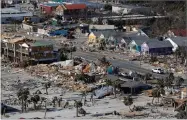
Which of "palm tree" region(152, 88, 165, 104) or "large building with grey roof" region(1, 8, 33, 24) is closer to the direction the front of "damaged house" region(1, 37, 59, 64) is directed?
the palm tree

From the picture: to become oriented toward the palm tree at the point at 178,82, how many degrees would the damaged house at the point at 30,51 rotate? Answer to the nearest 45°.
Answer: approximately 90° to its left

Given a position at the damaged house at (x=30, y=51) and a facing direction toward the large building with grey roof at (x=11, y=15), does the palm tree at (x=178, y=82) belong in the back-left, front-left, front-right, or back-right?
back-right

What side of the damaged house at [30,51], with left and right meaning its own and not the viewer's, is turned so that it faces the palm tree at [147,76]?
left

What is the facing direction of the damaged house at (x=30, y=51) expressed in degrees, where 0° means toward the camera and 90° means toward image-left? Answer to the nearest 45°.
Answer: approximately 45°

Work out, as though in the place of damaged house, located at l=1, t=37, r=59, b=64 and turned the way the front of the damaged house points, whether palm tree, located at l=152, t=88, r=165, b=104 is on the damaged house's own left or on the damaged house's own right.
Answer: on the damaged house's own left

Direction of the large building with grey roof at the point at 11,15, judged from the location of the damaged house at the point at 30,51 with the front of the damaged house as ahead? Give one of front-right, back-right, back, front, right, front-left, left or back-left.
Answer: back-right
